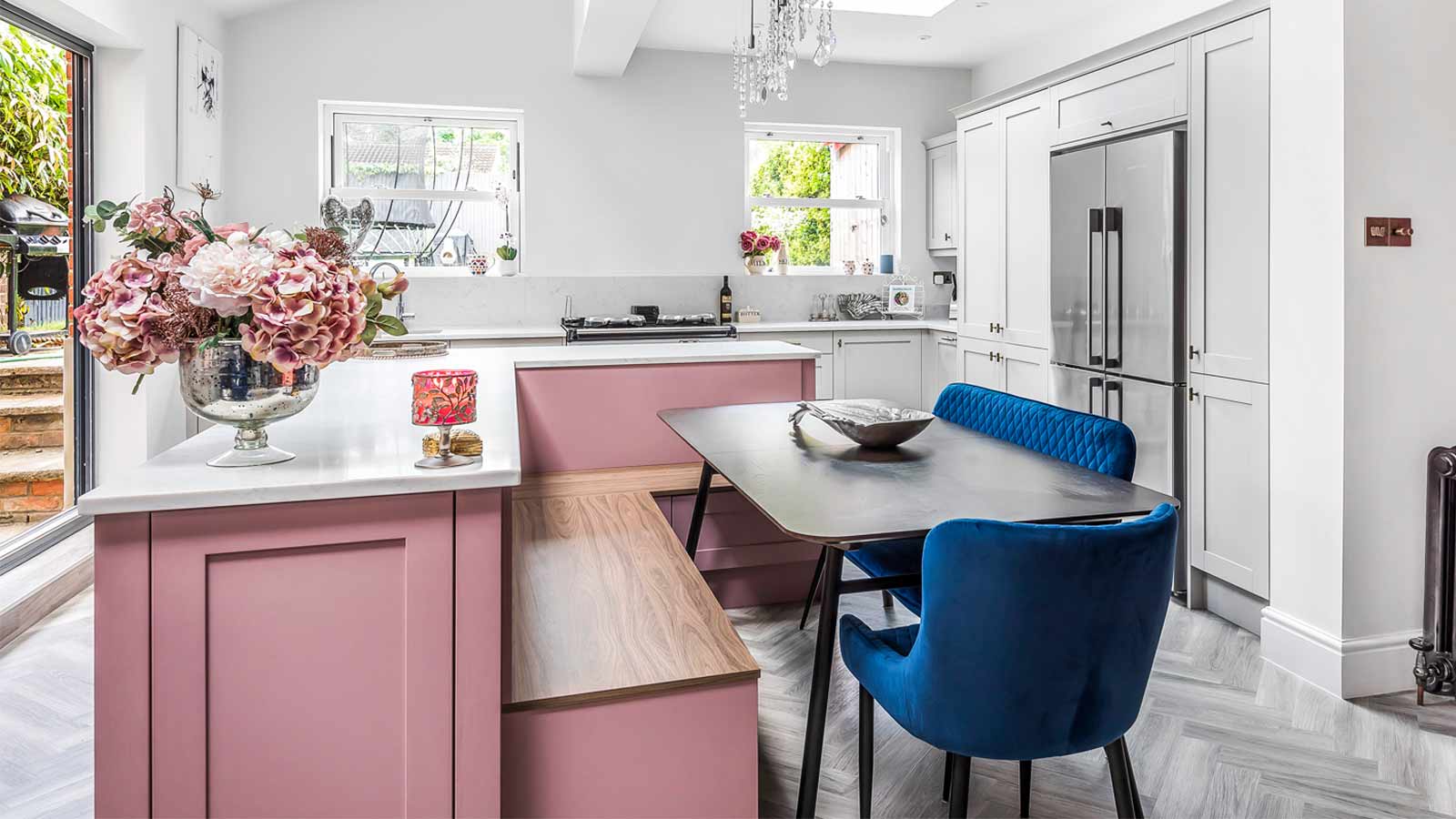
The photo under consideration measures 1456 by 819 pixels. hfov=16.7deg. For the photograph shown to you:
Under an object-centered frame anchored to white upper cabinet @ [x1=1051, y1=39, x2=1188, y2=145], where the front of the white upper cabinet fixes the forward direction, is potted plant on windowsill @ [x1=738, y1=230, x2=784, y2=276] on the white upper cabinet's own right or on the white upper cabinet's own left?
on the white upper cabinet's own right

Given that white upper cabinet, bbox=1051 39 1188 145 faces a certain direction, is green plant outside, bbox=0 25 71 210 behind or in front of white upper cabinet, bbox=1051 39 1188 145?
in front

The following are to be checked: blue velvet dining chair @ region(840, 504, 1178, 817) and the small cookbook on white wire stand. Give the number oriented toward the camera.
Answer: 1

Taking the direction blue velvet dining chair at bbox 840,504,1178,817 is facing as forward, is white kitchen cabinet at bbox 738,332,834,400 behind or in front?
in front

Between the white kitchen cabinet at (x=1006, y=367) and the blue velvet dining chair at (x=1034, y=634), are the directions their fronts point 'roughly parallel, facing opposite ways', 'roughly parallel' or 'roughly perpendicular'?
roughly perpendicular

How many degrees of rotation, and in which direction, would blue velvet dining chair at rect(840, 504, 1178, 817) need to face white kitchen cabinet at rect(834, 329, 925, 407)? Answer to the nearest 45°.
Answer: approximately 45° to its right

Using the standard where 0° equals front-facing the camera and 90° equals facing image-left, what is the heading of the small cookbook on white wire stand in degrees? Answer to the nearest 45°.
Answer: approximately 0°

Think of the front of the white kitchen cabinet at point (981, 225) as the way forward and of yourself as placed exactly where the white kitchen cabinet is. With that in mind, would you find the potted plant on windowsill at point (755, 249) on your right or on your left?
on your right

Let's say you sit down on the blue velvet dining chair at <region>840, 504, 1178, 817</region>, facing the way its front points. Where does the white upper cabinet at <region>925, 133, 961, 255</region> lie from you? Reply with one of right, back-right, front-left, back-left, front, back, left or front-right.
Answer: front-right
